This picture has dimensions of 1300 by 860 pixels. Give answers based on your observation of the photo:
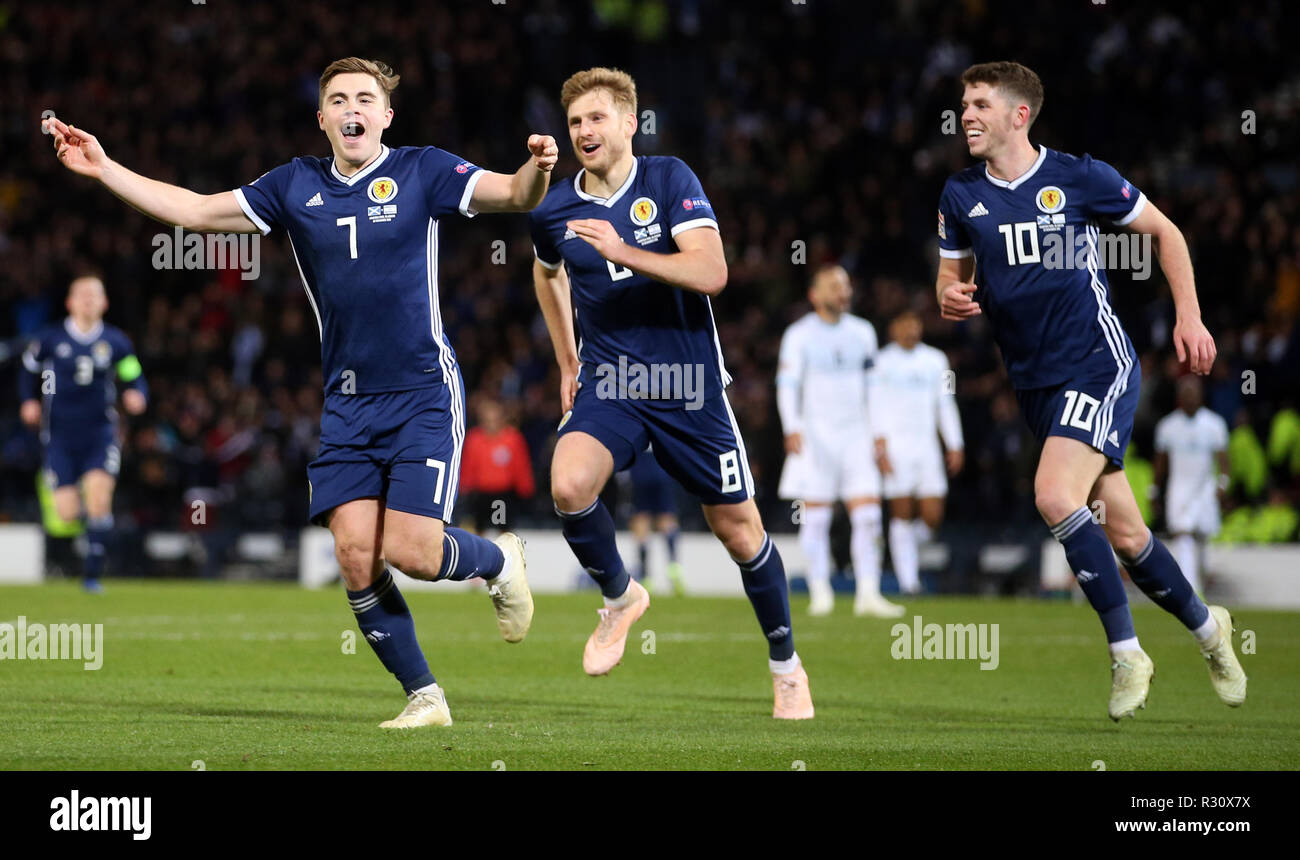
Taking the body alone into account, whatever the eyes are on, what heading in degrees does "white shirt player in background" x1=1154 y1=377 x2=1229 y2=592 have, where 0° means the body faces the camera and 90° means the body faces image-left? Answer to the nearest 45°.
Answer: approximately 0°

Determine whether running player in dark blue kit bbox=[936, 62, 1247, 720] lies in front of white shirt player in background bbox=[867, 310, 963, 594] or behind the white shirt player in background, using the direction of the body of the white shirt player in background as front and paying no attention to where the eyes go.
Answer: in front

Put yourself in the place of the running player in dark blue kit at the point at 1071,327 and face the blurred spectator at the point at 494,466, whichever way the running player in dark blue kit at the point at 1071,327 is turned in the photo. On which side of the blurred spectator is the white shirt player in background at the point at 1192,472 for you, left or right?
right

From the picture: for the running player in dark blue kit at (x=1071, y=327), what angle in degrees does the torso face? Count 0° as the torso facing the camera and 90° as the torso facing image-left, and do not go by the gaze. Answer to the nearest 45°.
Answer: approximately 45°

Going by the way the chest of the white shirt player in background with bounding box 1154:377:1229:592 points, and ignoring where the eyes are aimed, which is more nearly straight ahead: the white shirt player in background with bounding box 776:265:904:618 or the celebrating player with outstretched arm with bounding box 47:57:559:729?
the celebrating player with outstretched arm
